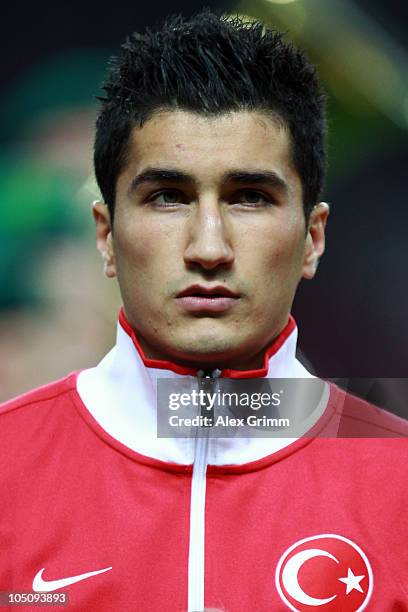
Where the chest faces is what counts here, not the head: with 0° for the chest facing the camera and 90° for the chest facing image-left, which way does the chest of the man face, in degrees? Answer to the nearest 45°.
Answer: approximately 0°
